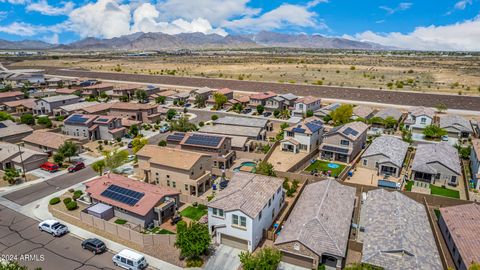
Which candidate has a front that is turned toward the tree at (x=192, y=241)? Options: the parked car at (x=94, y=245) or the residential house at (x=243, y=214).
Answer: the residential house

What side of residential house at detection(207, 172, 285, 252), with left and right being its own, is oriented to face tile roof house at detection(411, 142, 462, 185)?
back

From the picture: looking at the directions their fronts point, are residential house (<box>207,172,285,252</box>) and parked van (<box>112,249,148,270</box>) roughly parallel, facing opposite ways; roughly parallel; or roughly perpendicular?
roughly perpendicular

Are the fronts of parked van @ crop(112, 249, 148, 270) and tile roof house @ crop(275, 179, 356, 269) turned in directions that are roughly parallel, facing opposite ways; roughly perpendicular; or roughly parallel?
roughly perpendicular

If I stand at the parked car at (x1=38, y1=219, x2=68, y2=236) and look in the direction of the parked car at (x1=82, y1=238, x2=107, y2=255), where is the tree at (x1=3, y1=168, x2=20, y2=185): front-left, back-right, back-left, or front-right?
back-left

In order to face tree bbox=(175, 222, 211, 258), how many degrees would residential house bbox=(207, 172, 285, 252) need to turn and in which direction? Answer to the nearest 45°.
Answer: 0° — it already faces it

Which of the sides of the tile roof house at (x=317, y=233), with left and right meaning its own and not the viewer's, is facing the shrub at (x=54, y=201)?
right
